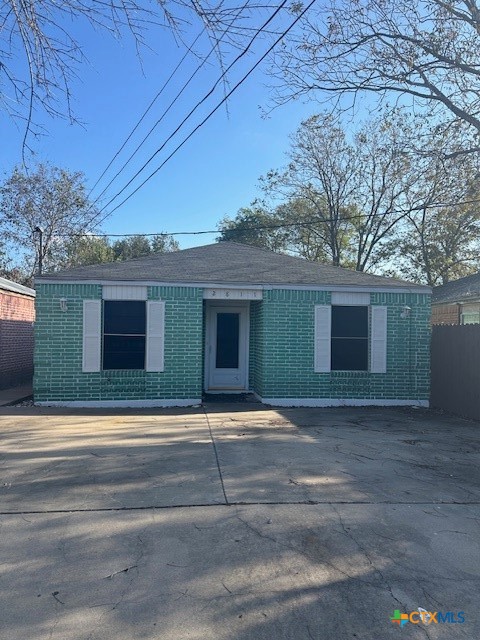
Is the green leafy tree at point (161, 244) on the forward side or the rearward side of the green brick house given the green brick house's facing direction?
on the rearward side

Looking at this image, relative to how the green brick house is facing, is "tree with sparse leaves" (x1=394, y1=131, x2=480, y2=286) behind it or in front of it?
behind

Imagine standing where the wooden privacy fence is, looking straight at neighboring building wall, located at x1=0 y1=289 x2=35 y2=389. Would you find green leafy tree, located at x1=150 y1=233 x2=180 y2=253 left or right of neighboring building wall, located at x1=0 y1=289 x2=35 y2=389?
right

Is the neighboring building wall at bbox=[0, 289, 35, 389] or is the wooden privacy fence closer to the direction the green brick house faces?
the wooden privacy fence

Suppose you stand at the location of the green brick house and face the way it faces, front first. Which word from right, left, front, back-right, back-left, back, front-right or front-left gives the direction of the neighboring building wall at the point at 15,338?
back-right

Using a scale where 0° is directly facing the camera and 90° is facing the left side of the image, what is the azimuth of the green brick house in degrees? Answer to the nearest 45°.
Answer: approximately 0°

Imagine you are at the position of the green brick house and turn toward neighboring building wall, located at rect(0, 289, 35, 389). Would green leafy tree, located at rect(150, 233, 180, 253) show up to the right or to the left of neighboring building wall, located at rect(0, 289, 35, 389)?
right

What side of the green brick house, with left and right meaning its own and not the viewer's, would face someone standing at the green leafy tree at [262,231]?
back

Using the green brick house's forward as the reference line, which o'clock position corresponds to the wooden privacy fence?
The wooden privacy fence is roughly at 9 o'clock from the green brick house.

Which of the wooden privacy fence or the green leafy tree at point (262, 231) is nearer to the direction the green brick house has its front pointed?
the wooden privacy fence
